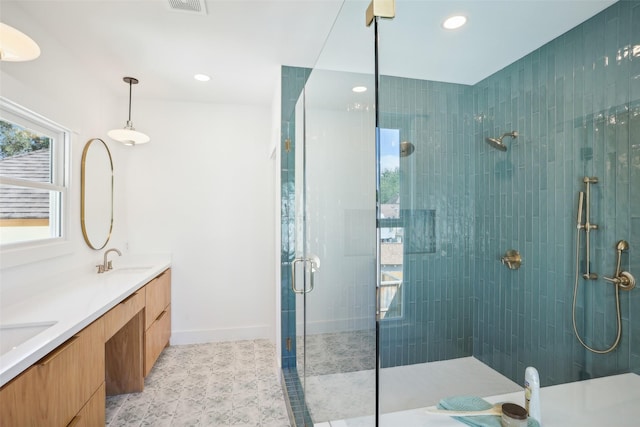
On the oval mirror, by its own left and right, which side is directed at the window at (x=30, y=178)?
right

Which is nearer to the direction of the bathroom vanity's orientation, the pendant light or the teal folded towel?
the teal folded towel

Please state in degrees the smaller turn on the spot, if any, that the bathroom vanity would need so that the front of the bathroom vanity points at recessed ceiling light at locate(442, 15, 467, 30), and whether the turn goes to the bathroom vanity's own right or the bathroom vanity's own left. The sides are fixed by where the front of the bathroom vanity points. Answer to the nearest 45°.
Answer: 0° — it already faces it

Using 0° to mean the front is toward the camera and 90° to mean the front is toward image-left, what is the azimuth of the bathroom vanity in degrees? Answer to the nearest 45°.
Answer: approximately 315°

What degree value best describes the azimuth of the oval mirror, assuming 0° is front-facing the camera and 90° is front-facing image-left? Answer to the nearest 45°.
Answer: approximately 315°

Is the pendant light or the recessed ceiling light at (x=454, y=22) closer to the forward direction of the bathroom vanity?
the recessed ceiling light

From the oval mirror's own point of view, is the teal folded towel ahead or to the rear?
ahead
